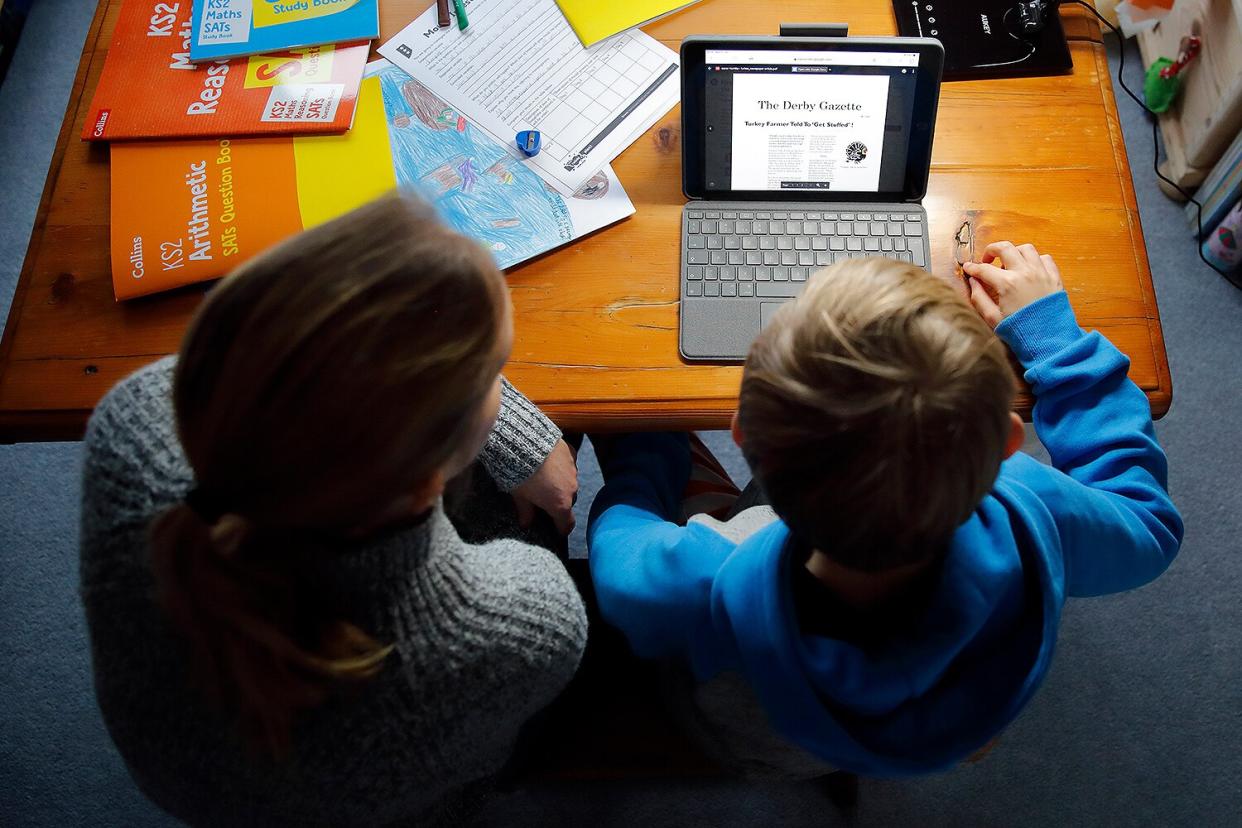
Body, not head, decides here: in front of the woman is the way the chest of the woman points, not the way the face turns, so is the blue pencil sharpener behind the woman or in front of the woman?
in front

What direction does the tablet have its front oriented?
toward the camera

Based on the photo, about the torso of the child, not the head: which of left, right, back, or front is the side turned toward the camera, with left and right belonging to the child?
back

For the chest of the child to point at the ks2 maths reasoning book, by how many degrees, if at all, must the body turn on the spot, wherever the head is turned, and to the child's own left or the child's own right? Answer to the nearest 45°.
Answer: approximately 45° to the child's own left

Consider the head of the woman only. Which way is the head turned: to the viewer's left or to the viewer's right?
to the viewer's right

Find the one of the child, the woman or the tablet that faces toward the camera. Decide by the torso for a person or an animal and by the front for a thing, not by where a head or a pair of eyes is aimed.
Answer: the tablet

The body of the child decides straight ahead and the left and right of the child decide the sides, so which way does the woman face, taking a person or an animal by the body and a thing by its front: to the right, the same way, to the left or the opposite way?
the same way

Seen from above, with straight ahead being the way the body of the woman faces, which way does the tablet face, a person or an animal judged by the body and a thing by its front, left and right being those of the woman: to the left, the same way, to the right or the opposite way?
the opposite way

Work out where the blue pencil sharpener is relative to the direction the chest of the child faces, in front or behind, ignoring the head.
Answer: in front

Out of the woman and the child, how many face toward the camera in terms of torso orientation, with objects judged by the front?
0

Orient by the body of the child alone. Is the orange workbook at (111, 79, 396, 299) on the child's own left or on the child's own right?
on the child's own left

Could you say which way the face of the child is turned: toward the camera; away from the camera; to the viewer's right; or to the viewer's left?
away from the camera

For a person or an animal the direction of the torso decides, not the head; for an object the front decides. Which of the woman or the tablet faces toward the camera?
the tablet

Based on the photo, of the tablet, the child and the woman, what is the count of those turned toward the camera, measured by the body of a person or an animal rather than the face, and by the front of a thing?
1
